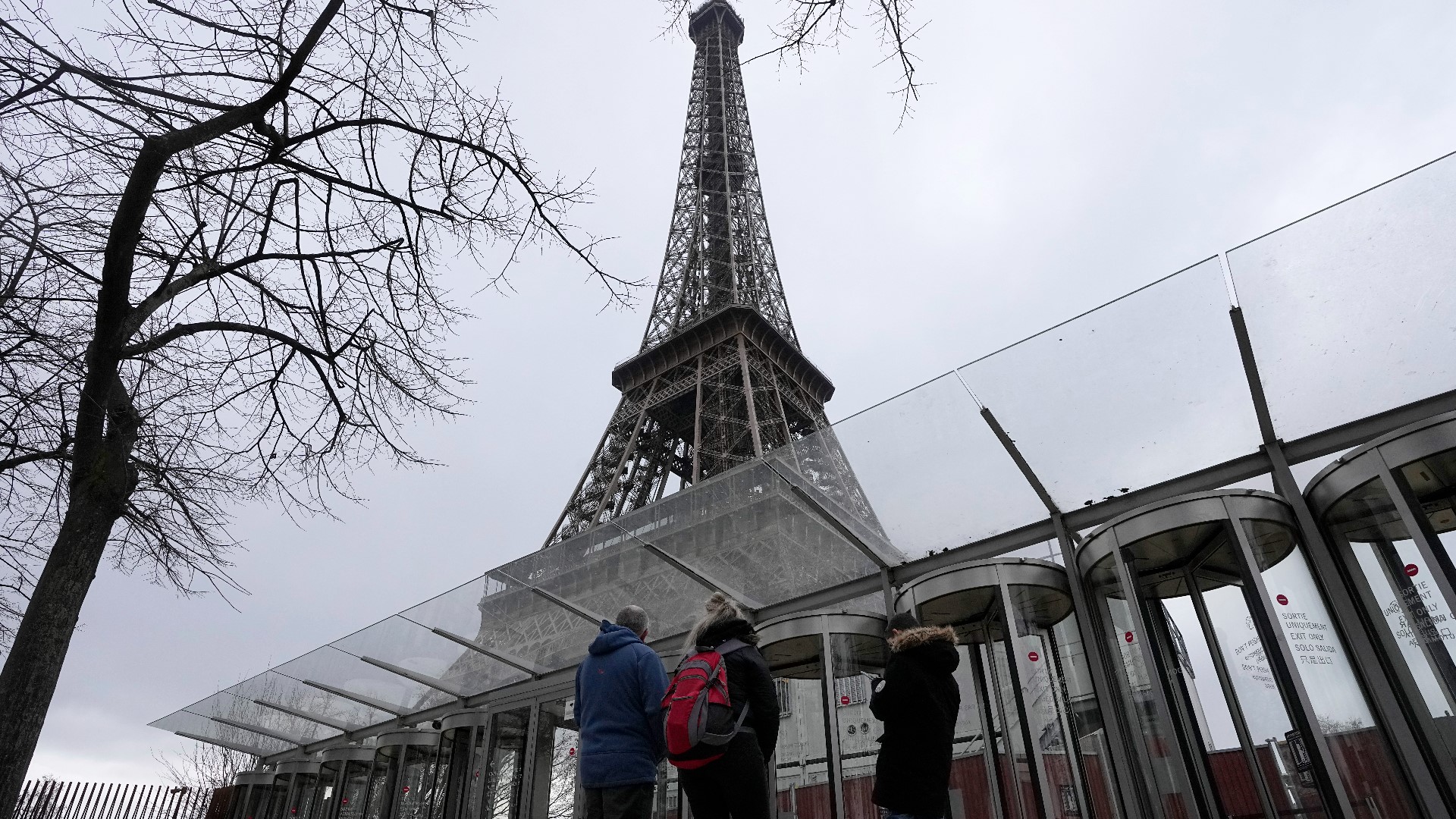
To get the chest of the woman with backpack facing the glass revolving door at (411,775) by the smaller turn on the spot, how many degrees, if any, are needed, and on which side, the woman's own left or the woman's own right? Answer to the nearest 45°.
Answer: approximately 90° to the woman's own left

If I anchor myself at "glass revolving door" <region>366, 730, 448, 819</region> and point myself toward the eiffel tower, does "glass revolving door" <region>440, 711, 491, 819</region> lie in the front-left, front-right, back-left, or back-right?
back-right

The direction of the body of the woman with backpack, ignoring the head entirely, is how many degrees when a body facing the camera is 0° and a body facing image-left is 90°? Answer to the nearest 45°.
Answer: approximately 225°

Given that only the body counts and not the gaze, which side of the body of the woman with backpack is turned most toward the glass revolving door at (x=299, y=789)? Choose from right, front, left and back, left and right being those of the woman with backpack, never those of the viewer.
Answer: left

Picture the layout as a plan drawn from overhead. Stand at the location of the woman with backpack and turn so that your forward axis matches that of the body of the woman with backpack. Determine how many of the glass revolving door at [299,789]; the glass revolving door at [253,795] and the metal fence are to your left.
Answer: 3

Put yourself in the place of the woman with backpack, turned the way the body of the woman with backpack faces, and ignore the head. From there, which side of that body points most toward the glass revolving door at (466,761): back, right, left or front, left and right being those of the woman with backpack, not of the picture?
left

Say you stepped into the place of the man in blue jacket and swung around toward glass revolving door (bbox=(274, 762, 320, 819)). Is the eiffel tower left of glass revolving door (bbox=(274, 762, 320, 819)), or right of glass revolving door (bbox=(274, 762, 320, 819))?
right

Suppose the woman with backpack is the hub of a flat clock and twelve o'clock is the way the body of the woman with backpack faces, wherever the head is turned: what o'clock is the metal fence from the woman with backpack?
The metal fence is roughly at 9 o'clock from the woman with backpack.
